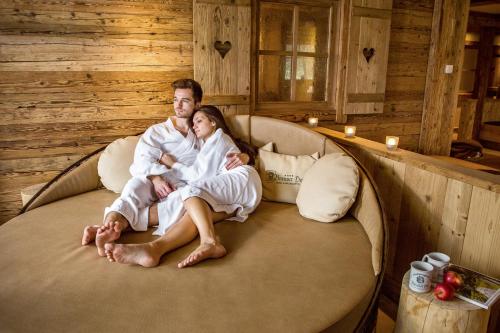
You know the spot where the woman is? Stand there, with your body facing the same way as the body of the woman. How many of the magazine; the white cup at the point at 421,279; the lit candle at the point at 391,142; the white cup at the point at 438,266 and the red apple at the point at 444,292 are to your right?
0

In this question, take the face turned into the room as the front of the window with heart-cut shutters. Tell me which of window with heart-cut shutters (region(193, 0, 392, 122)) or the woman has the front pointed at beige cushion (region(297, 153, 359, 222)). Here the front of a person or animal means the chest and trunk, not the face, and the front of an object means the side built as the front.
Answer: the window with heart-cut shutters

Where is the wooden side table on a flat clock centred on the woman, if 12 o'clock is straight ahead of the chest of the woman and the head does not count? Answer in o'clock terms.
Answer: The wooden side table is roughly at 9 o'clock from the woman.

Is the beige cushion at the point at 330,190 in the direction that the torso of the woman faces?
no

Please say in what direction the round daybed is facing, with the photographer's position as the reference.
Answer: facing the viewer and to the left of the viewer

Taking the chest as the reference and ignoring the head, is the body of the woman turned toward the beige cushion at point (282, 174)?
no

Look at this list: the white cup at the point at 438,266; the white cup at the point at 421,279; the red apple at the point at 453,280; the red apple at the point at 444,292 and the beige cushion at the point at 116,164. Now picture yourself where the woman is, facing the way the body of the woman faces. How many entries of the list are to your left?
4

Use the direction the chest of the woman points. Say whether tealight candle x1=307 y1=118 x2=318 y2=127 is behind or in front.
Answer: behind

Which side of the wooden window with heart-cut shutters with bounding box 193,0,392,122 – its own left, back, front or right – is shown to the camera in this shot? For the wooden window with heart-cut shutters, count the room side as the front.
front

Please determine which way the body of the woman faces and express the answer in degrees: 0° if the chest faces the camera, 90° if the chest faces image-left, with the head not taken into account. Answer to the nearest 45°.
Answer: approximately 45°

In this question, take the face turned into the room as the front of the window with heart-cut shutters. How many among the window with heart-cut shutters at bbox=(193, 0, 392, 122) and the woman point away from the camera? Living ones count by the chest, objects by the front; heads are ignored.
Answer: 0

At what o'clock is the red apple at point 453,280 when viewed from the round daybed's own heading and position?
The red apple is roughly at 8 o'clock from the round daybed.

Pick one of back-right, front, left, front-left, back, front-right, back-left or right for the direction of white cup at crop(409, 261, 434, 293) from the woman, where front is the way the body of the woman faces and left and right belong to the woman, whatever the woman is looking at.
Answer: left

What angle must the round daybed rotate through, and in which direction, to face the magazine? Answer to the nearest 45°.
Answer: approximately 135° to its left

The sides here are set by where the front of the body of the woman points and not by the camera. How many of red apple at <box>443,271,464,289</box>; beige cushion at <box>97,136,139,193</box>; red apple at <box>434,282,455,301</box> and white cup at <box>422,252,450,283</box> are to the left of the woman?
3

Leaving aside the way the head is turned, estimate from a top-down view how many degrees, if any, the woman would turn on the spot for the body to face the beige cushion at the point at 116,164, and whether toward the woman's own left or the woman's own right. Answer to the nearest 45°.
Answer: approximately 90° to the woman's own right
